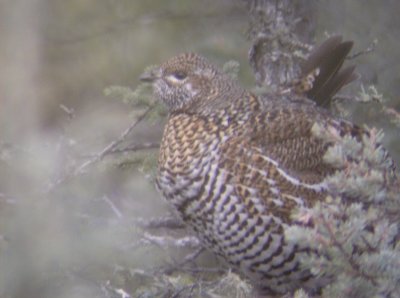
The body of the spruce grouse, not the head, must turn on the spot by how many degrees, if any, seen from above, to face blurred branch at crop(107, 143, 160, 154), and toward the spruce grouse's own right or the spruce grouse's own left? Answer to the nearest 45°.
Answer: approximately 45° to the spruce grouse's own right

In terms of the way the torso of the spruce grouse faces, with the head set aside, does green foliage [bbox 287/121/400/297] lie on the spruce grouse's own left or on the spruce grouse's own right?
on the spruce grouse's own left

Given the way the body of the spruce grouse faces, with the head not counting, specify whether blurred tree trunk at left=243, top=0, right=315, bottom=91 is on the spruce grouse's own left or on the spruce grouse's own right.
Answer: on the spruce grouse's own right

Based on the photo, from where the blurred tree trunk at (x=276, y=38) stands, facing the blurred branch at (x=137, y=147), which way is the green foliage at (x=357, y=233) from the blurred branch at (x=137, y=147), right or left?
left

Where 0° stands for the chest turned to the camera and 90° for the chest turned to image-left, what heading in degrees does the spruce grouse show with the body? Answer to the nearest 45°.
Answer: approximately 90°

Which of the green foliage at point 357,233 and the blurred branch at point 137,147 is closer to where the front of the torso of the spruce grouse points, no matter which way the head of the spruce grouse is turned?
the blurred branch
